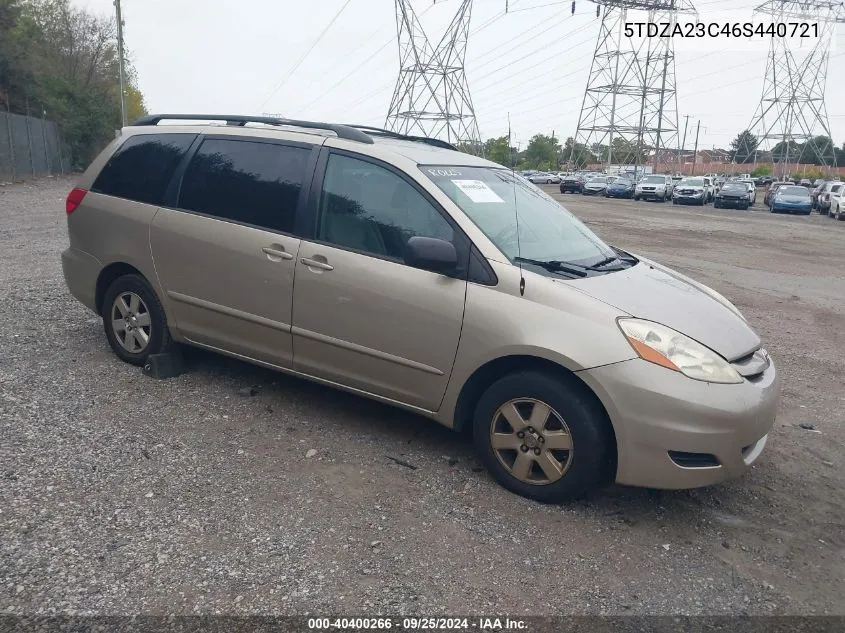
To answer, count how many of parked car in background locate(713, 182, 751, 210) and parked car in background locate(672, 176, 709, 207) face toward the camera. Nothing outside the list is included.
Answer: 2

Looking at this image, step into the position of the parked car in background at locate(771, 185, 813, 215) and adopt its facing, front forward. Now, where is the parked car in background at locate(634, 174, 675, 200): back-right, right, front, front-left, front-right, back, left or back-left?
back-right

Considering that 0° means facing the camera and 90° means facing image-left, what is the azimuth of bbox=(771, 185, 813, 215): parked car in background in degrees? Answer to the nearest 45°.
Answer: approximately 0°

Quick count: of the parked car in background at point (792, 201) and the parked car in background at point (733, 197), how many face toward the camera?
2

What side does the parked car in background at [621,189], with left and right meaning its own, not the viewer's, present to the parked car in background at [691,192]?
left

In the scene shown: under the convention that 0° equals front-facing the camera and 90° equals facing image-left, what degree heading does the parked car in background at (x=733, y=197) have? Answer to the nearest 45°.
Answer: approximately 0°

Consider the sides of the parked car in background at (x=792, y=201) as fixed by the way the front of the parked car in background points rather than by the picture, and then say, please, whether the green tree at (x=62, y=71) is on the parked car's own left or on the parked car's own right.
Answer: on the parked car's own right

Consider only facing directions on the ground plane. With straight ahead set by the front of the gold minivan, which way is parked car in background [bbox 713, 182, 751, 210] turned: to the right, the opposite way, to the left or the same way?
to the right

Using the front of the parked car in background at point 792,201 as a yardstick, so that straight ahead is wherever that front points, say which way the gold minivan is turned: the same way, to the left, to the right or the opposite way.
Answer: to the left

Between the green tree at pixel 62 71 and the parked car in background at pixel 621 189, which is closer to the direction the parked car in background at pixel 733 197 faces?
the green tree
